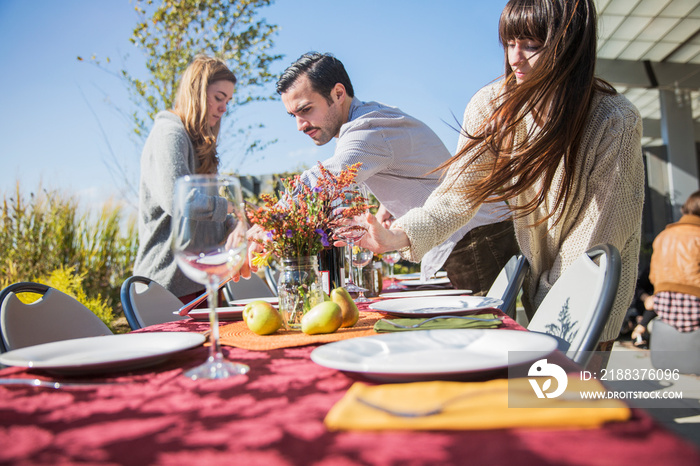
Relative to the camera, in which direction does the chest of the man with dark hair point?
to the viewer's left

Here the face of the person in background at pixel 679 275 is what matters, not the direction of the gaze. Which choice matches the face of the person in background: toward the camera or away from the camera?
away from the camera

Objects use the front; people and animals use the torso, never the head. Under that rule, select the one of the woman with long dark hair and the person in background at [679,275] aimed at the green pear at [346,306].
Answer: the woman with long dark hair

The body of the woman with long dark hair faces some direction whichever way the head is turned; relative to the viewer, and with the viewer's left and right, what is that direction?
facing the viewer and to the left of the viewer

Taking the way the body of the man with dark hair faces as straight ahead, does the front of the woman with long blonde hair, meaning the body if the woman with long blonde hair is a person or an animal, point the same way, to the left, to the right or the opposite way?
the opposite way

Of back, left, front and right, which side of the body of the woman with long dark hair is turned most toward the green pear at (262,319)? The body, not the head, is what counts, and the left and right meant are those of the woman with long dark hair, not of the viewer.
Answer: front

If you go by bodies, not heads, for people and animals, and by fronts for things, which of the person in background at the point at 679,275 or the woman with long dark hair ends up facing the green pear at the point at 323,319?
the woman with long dark hair

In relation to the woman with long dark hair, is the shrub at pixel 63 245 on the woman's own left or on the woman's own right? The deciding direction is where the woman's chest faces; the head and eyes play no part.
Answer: on the woman's own right

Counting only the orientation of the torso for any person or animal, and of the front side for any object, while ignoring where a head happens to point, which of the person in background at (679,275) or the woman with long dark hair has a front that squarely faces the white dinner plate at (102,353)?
the woman with long dark hair

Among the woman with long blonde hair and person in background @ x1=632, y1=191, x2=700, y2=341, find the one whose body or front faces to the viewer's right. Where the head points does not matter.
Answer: the woman with long blonde hair

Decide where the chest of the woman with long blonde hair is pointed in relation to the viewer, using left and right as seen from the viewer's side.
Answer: facing to the right of the viewer

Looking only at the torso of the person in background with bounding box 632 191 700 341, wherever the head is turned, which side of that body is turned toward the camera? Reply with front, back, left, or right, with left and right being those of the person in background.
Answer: back

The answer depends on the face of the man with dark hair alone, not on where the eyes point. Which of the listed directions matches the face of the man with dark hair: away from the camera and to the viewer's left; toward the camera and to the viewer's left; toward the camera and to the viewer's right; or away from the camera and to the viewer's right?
toward the camera and to the viewer's left

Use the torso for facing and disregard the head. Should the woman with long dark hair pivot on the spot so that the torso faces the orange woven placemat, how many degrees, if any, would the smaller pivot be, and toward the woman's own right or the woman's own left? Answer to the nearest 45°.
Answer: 0° — they already face it

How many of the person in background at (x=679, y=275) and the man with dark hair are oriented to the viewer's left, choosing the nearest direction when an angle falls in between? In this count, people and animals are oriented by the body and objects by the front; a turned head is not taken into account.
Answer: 1
